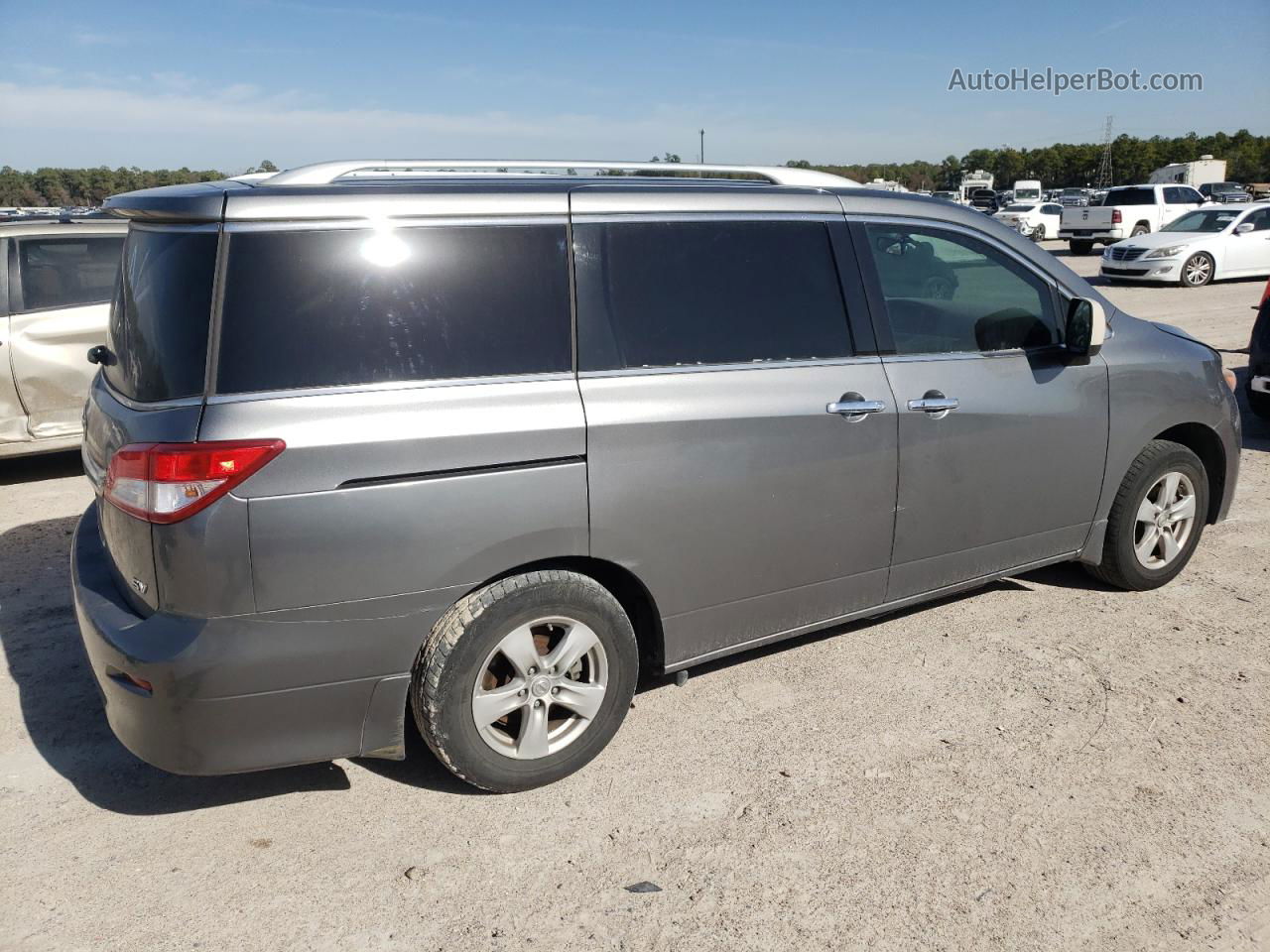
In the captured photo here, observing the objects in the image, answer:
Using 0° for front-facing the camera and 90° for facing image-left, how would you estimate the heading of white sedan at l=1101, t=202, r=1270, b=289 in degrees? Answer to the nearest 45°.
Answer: approximately 45°

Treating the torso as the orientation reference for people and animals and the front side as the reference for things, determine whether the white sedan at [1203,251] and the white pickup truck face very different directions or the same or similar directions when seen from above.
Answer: very different directions

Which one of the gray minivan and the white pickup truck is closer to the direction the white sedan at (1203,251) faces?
the gray minivan

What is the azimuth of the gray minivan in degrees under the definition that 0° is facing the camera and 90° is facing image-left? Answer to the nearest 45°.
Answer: approximately 225°

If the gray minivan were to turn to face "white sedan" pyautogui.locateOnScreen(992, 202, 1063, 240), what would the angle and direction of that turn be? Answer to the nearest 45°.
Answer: approximately 45° to its left

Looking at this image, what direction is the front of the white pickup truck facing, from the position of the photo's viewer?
facing away from the viewer and to the right of the viewer
